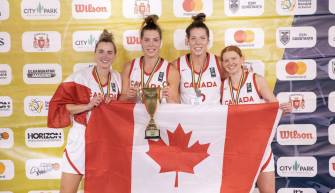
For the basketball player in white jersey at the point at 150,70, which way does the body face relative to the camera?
toward the camera

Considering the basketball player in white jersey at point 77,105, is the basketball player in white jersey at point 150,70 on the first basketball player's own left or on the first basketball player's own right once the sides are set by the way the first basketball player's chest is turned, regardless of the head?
on the first basketball player's own left

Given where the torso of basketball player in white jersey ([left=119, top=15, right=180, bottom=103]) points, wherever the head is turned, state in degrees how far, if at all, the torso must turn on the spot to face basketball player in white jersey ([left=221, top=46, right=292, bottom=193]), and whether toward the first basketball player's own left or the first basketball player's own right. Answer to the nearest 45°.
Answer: approximately 90° to the first basketball player's own left

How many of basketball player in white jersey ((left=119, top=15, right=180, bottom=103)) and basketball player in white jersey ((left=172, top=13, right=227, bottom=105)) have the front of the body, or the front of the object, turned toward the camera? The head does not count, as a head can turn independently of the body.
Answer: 2

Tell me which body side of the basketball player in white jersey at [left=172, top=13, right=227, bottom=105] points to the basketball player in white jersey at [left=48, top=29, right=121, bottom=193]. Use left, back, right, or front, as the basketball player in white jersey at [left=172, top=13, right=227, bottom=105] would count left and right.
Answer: right

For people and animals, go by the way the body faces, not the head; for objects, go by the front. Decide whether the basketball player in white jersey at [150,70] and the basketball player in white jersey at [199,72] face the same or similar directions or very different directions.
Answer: same or similar directions

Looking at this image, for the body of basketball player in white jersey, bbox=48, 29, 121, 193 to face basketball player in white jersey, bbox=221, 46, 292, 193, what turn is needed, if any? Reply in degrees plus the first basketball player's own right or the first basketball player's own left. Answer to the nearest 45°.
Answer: approximately 45° to the first basketball player's own left

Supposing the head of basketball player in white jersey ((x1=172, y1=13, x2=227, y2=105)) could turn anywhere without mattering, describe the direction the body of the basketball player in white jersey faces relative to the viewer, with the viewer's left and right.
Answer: facing the viewer
